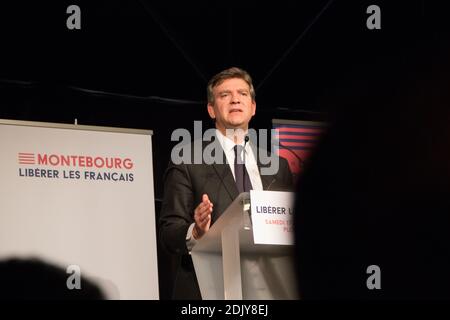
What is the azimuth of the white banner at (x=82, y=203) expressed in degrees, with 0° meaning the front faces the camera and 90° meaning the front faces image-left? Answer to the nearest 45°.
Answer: approximately 0°

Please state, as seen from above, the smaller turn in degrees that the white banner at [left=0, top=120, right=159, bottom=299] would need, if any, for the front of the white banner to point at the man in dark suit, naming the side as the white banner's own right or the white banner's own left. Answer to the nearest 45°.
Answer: approximately 45° to the white banner's own left
